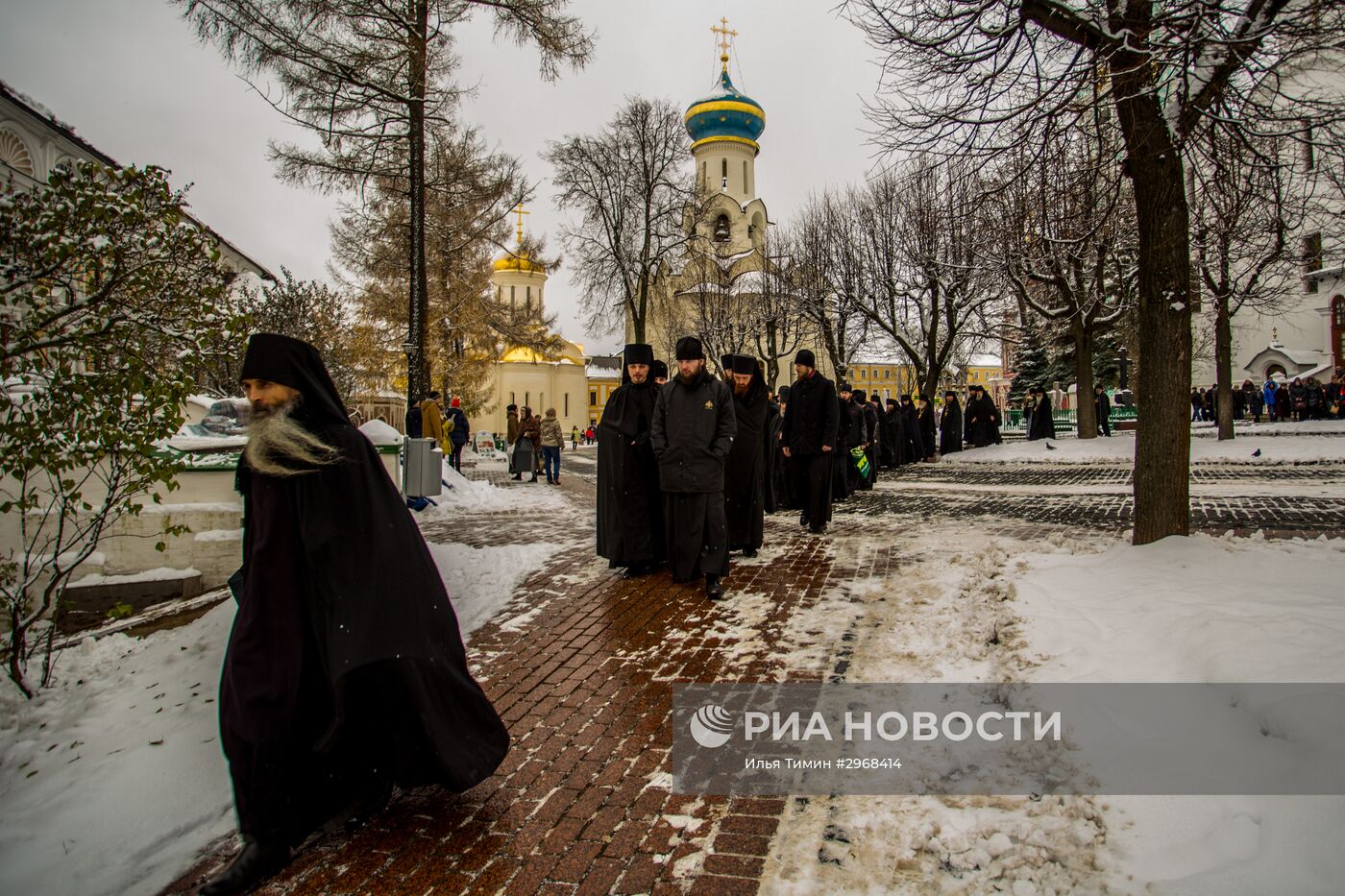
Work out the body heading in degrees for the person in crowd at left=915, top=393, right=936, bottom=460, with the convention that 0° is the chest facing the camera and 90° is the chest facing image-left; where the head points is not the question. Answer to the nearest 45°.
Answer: approximately 45°

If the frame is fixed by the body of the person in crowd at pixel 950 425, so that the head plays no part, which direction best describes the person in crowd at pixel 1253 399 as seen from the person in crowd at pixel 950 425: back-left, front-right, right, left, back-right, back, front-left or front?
back

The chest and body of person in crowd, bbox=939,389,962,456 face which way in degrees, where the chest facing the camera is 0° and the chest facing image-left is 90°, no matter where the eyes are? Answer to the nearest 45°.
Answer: approximately 45°

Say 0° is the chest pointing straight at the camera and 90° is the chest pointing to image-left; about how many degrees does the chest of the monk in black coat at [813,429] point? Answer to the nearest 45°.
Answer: approximately 45°

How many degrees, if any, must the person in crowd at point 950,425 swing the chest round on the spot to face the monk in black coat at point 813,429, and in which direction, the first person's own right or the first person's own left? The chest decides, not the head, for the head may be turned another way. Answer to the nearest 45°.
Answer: approximately 45° to the first person's own left

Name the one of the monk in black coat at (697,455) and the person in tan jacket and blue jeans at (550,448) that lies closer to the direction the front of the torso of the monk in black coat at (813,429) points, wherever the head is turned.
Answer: the monk in black coat

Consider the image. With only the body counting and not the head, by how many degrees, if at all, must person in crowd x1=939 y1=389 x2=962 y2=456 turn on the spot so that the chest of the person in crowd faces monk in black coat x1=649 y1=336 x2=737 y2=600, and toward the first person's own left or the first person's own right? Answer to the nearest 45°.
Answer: approximately 45° to the first person's own left

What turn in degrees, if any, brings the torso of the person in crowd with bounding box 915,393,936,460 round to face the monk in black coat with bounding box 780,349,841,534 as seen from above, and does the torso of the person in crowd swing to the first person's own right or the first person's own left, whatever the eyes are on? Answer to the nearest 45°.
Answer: approximately 45° to the first person's own left

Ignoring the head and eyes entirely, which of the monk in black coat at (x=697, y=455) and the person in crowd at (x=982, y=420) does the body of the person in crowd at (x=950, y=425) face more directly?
the monk in black coat

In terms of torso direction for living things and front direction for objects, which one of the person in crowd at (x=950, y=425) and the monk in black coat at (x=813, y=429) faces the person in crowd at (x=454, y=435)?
the person in crowd at (x=950, y=425)

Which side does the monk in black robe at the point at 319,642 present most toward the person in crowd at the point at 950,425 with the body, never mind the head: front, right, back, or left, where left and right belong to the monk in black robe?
back
